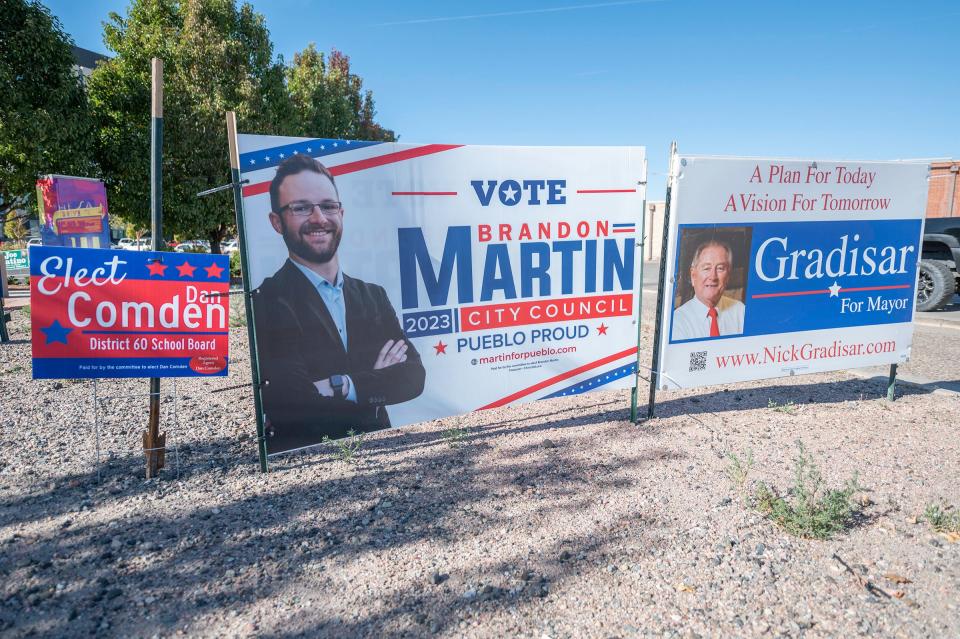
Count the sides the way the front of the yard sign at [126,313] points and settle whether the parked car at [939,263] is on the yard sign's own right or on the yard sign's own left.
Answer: on the yard sign's own left

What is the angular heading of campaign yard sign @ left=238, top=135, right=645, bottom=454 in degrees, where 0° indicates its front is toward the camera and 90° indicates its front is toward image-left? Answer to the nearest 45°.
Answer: approximately 315°

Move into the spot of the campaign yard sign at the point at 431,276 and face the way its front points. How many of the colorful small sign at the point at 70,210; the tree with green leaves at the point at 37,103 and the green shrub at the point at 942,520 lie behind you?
2

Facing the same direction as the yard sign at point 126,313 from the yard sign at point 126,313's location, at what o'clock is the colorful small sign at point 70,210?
The colorful small sign is roughly at 6 o'clock from the yard sign.

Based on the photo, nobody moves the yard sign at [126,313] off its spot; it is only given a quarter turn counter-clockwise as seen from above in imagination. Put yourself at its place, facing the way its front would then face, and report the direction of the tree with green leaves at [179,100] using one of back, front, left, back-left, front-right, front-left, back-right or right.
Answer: left

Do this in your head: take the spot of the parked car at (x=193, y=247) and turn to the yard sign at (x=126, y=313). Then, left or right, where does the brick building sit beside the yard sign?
left

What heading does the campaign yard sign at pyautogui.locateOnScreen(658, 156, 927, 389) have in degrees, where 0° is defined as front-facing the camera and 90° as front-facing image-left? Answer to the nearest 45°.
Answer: approximately 315°

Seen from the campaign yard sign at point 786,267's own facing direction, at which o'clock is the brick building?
The brick building is roughly at 8 o'clock from the campaign yard sign.

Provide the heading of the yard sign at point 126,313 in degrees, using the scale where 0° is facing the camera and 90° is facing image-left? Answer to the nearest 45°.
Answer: approximately 0°

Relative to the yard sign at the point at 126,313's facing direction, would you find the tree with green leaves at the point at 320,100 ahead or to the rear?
to the rear

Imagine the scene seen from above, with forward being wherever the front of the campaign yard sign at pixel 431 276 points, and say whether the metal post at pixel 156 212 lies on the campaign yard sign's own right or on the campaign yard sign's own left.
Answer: on the campaign yard sign's own right
